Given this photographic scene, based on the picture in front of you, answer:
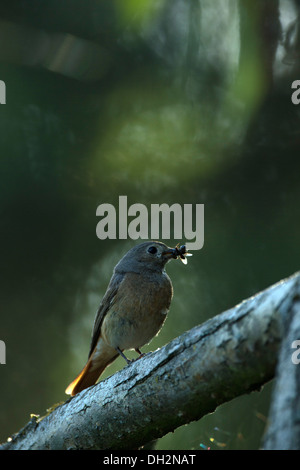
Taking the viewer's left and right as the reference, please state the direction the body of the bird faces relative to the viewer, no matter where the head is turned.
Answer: facing the viewer and to the right of the viewer
